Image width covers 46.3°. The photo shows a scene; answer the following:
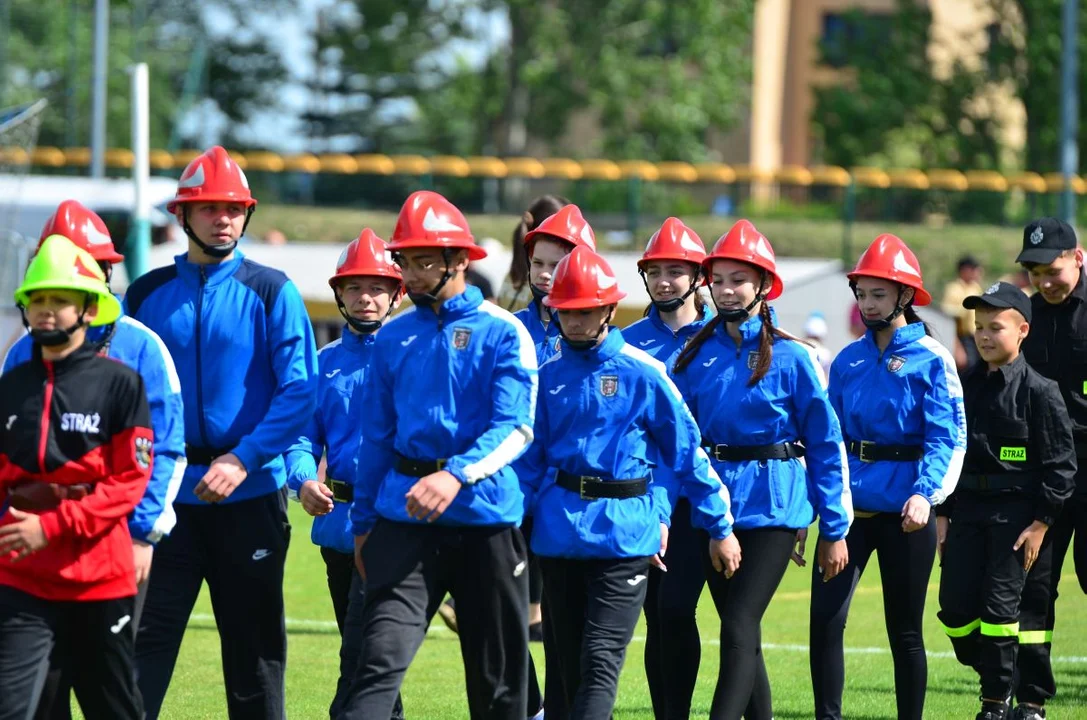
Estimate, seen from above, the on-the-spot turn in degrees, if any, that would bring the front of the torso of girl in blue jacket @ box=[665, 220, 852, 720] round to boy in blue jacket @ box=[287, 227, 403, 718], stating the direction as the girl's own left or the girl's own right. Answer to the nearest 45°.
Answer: approximately 45° to the girl's own right

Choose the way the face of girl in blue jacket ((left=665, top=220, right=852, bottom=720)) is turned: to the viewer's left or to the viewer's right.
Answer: to the viewer's left

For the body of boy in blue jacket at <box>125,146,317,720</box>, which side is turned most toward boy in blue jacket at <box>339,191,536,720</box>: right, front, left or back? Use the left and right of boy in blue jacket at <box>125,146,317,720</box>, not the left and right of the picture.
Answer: left

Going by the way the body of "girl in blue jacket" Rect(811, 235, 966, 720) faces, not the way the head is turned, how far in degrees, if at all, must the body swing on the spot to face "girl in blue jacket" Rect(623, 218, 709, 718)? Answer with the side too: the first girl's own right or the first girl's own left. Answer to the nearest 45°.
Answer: approximately 45° to the first girl's own right

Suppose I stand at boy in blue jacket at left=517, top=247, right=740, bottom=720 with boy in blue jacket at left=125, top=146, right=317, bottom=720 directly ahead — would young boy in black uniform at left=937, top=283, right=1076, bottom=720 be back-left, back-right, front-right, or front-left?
back-right

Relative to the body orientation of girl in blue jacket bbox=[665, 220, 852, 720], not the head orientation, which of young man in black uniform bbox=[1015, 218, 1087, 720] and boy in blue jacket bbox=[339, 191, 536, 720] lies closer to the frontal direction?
the boy in blue jacket
